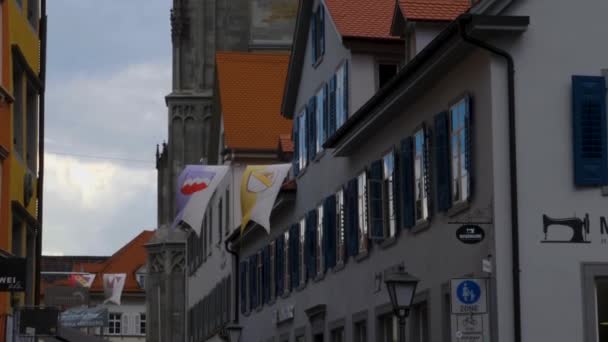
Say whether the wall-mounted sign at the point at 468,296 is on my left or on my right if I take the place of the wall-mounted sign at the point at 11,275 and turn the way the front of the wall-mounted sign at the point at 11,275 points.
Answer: on my left

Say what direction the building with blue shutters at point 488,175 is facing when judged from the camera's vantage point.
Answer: facing the viewer and to the left of the viewer

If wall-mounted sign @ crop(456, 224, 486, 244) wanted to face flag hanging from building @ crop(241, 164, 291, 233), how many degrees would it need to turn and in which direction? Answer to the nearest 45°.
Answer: approximately 180°

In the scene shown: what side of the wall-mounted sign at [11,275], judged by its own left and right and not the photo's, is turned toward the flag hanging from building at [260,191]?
back

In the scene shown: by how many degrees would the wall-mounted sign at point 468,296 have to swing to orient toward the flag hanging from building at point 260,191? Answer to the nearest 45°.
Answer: approximately 180°

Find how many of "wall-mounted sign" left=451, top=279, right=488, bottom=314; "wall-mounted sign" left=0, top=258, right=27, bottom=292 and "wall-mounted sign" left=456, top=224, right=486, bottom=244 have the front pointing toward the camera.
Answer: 3

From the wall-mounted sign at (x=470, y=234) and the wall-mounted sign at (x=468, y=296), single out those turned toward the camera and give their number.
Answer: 2
